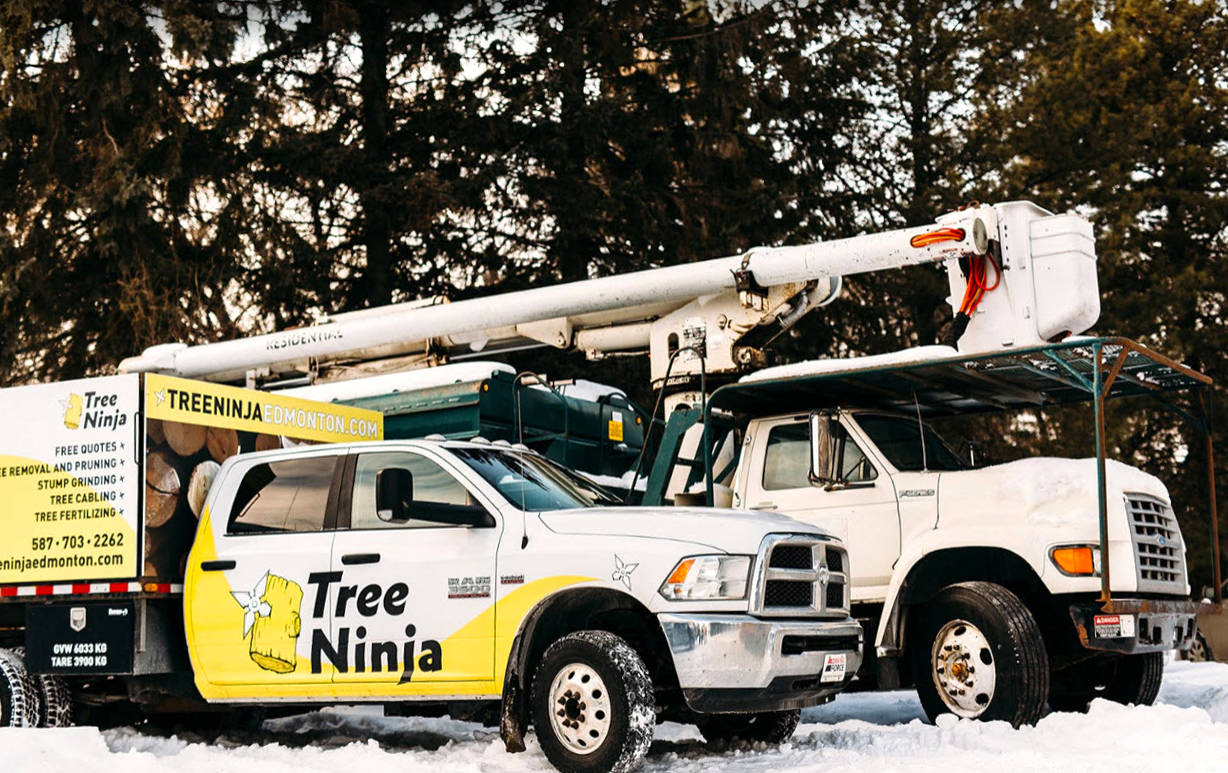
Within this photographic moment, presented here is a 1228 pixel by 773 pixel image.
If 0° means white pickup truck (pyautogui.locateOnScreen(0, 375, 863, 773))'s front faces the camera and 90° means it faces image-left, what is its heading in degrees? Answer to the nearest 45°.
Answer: approximately 315°

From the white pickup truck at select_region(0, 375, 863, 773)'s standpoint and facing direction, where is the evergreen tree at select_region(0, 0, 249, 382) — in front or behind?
behind

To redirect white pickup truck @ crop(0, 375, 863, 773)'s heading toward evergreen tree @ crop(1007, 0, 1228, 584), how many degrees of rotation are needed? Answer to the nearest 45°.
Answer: approximately 90° to its left
